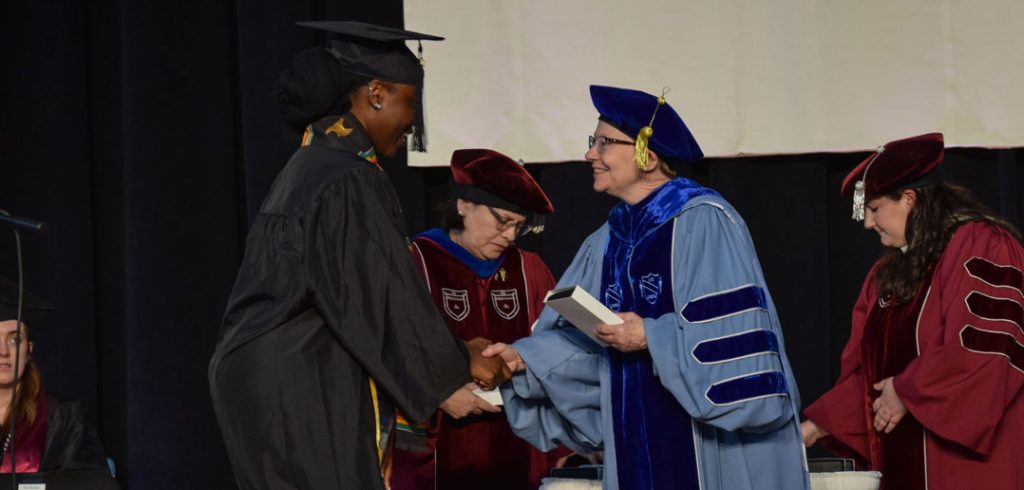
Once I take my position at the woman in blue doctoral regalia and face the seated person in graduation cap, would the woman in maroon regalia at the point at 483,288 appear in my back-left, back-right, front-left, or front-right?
front-right

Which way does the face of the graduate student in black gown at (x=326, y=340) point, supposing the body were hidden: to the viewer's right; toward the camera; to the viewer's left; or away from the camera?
to the viewer's right

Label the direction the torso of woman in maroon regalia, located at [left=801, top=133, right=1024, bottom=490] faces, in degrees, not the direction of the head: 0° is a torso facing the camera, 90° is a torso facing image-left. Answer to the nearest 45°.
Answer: approximately 45°

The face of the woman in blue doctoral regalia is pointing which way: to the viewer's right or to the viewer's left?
to the viewer's left

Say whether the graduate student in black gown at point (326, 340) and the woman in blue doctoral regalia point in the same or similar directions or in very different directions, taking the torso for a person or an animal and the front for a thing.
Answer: very different directions

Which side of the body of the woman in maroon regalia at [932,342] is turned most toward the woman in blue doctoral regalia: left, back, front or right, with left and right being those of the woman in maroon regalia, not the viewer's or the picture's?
front

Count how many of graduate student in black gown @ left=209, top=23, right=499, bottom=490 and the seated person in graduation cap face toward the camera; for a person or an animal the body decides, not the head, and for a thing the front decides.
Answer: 1

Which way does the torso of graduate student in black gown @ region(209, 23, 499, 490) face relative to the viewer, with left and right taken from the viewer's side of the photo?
facing away from the viewer and to the right of the viewer

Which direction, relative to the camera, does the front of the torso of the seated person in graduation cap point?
toward the camera

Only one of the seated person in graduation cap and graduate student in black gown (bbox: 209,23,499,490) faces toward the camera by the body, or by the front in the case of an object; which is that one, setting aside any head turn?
the seated person in graduation cap

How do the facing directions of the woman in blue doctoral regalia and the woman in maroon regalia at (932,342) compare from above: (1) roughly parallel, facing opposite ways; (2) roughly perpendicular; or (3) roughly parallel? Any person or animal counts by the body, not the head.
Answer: roughly parallel
